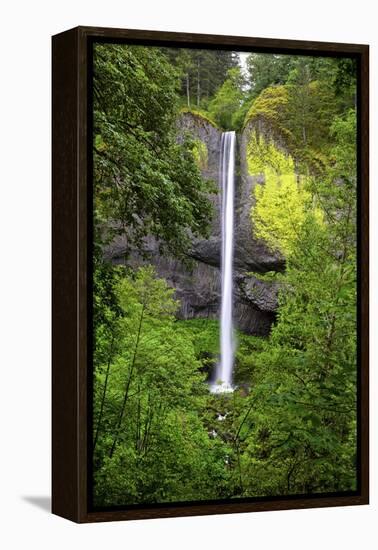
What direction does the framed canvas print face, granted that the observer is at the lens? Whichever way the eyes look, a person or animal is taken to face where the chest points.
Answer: facing the viewer and to the right of the viewer
